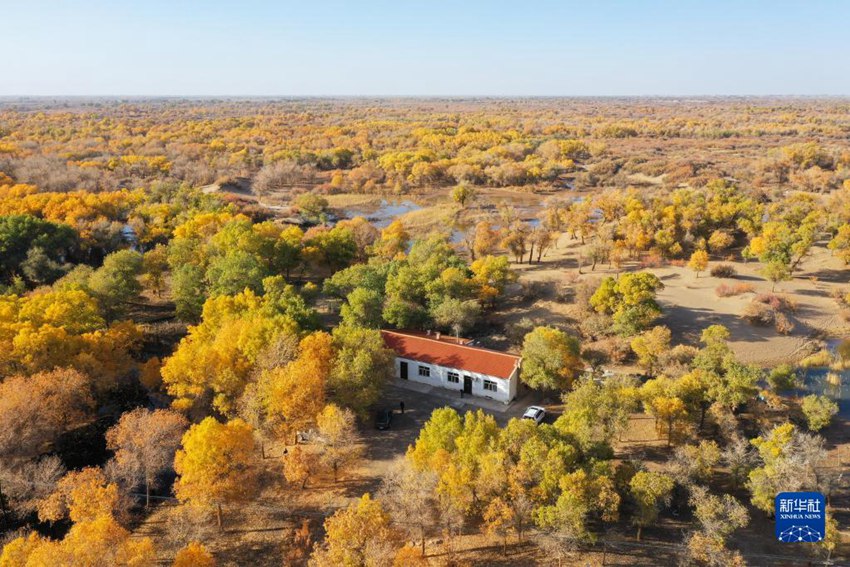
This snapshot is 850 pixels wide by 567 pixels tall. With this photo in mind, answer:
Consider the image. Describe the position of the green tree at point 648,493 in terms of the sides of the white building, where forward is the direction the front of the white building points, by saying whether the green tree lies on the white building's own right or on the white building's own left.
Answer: on the white building's own left

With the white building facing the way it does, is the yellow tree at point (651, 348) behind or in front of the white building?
behind

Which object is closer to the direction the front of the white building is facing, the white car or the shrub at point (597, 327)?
the white car

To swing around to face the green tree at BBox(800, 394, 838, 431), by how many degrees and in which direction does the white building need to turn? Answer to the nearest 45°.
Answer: approximately 135° to its left

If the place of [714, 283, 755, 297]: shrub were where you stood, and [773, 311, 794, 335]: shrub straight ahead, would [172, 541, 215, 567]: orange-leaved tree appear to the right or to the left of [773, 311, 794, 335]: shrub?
right

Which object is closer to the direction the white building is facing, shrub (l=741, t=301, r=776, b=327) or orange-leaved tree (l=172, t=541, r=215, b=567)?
the orange-leaved tree

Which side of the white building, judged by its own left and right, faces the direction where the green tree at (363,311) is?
right

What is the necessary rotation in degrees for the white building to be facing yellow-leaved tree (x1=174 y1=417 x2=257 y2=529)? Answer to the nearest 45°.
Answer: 0° — it already faces it

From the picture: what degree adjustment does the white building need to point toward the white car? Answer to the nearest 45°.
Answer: approximately 90° to its left

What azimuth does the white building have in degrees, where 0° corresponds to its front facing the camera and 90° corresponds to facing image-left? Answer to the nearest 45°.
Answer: approximately 45°
